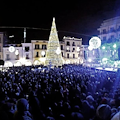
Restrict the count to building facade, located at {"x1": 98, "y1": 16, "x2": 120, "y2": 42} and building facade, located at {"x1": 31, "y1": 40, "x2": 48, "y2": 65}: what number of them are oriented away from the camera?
0

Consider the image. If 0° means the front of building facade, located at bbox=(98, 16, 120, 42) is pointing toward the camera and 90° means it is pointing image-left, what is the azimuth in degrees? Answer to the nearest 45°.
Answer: approximately 45°

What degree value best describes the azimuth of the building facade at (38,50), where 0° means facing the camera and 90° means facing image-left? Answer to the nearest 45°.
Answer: approximately 0°

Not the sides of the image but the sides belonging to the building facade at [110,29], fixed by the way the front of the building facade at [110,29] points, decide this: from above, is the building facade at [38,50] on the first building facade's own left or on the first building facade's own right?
on the first building facade's own right

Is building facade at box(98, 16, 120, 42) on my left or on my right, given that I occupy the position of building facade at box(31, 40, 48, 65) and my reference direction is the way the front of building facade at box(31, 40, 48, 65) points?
on my left
